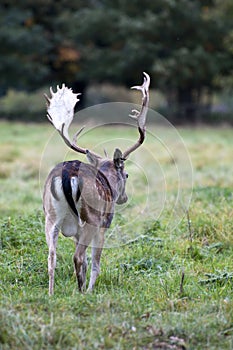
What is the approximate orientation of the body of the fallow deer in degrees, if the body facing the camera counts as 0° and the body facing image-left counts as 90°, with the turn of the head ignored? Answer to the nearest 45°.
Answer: approximately 225°
